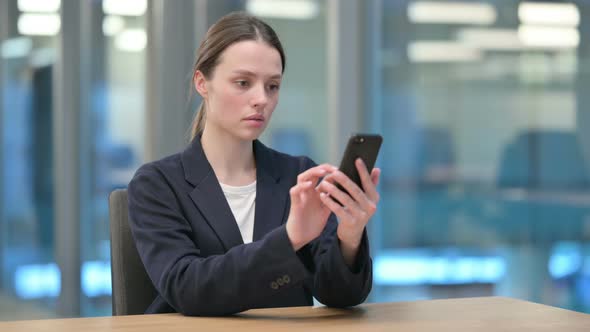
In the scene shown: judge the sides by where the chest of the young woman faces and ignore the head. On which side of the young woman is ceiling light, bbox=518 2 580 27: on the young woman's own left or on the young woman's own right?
on the young woman's own left

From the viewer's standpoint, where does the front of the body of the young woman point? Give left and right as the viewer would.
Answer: facing the viewer and to the right of the viewer

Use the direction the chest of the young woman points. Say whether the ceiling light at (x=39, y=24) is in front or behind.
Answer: behind

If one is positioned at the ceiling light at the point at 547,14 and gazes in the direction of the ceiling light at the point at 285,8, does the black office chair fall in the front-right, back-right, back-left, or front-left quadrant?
front-left

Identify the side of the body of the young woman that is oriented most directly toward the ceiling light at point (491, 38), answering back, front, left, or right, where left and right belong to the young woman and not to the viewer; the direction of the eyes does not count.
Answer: left

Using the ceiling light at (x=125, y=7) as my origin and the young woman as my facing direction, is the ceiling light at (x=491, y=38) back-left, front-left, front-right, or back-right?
front-left

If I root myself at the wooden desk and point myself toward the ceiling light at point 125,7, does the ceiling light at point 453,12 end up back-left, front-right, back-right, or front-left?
front-right

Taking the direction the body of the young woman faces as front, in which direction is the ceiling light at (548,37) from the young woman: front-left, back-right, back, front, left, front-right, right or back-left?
left

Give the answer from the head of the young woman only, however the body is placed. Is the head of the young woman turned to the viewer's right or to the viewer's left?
to the viewer's right

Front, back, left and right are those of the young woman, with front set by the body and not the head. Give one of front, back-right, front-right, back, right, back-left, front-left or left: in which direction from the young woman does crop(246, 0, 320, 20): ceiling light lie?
back-left

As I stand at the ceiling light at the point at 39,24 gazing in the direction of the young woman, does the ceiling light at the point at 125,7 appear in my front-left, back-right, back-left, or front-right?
front-left
